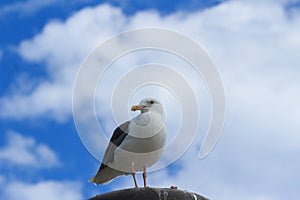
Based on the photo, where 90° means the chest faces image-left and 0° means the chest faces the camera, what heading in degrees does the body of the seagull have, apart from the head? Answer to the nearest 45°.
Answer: approximately 315°
